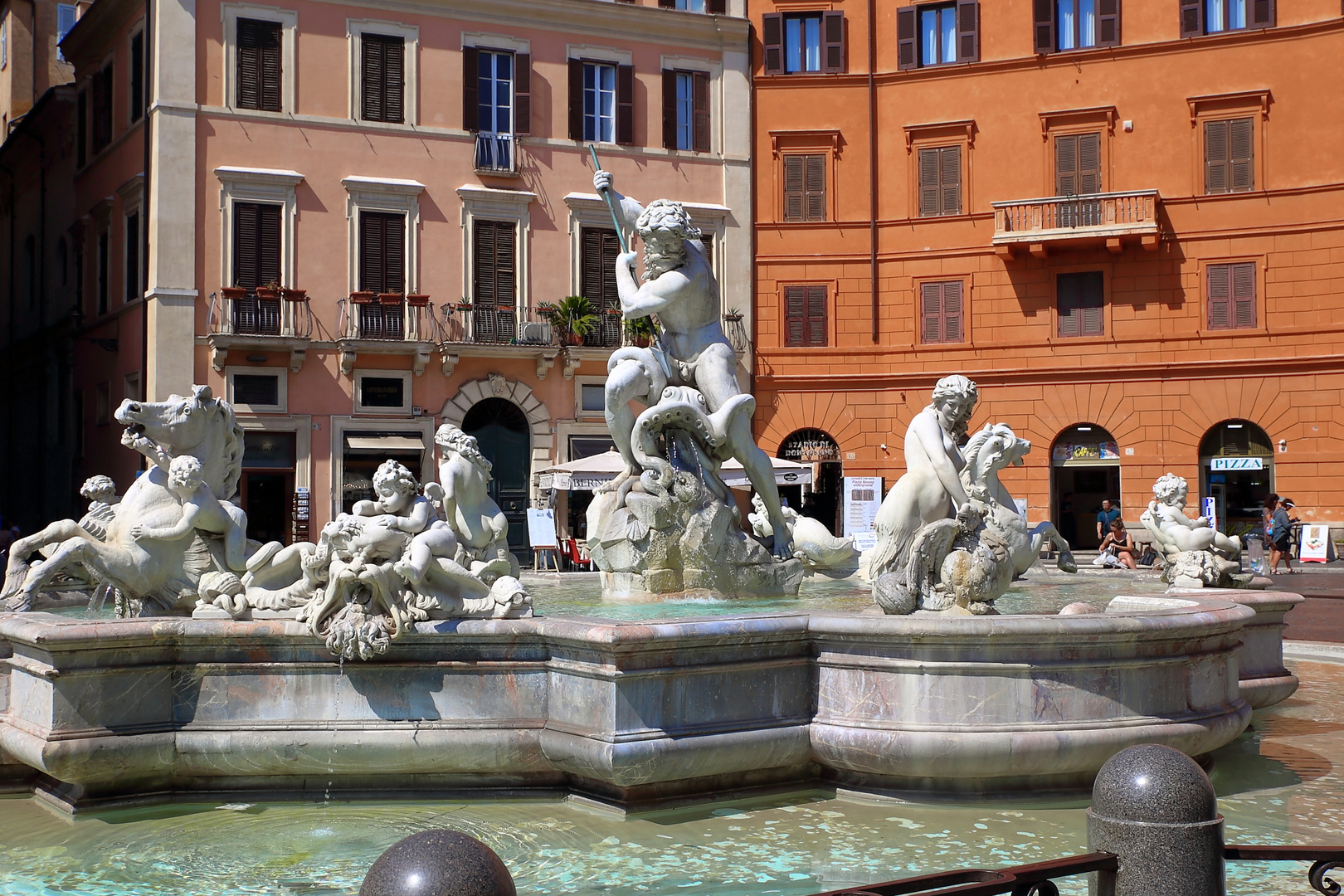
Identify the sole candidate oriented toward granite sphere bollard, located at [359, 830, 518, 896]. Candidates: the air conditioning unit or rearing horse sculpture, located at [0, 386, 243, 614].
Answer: the air conditioning unit

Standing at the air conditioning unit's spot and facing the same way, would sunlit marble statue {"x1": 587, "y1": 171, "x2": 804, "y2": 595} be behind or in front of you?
in front

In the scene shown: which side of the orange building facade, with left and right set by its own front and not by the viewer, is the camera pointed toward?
front

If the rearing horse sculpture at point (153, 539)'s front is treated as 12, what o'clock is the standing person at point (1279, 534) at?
The standing person is roughly at 5 o'clock from the rearing horse sculpture.

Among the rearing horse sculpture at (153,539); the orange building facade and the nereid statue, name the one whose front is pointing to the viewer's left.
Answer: the rearing horse sculpture

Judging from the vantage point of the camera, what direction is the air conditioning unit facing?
facing the viewer

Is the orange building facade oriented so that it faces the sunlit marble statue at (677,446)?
yes

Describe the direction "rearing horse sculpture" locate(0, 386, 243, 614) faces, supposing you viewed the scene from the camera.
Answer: facing to the left of the viewer

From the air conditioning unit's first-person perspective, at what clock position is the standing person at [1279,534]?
The standing person is roughly at 10 o'clock from the air conditioning unit.

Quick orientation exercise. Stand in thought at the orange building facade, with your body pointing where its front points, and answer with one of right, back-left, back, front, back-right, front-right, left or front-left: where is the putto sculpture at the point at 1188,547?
front

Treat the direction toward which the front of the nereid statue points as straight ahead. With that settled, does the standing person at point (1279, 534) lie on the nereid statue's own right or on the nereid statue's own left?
on the nereid statue's own left

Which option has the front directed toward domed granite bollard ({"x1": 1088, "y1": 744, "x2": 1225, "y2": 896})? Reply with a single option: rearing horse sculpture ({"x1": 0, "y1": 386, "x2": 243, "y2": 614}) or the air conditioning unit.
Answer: the air conditioning unit

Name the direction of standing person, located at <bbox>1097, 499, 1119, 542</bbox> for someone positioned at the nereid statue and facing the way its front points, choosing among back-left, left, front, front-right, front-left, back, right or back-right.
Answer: left

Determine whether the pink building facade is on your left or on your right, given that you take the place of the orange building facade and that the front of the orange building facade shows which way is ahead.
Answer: on your right

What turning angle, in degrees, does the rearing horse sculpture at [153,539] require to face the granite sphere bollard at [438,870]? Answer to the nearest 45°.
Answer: approximately 90° to its left

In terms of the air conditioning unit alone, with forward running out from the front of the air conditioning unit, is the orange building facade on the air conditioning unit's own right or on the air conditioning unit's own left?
on the air conditioning unit's own left

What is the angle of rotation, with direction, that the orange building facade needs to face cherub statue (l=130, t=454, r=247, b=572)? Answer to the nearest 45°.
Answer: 0° — it already faces it
